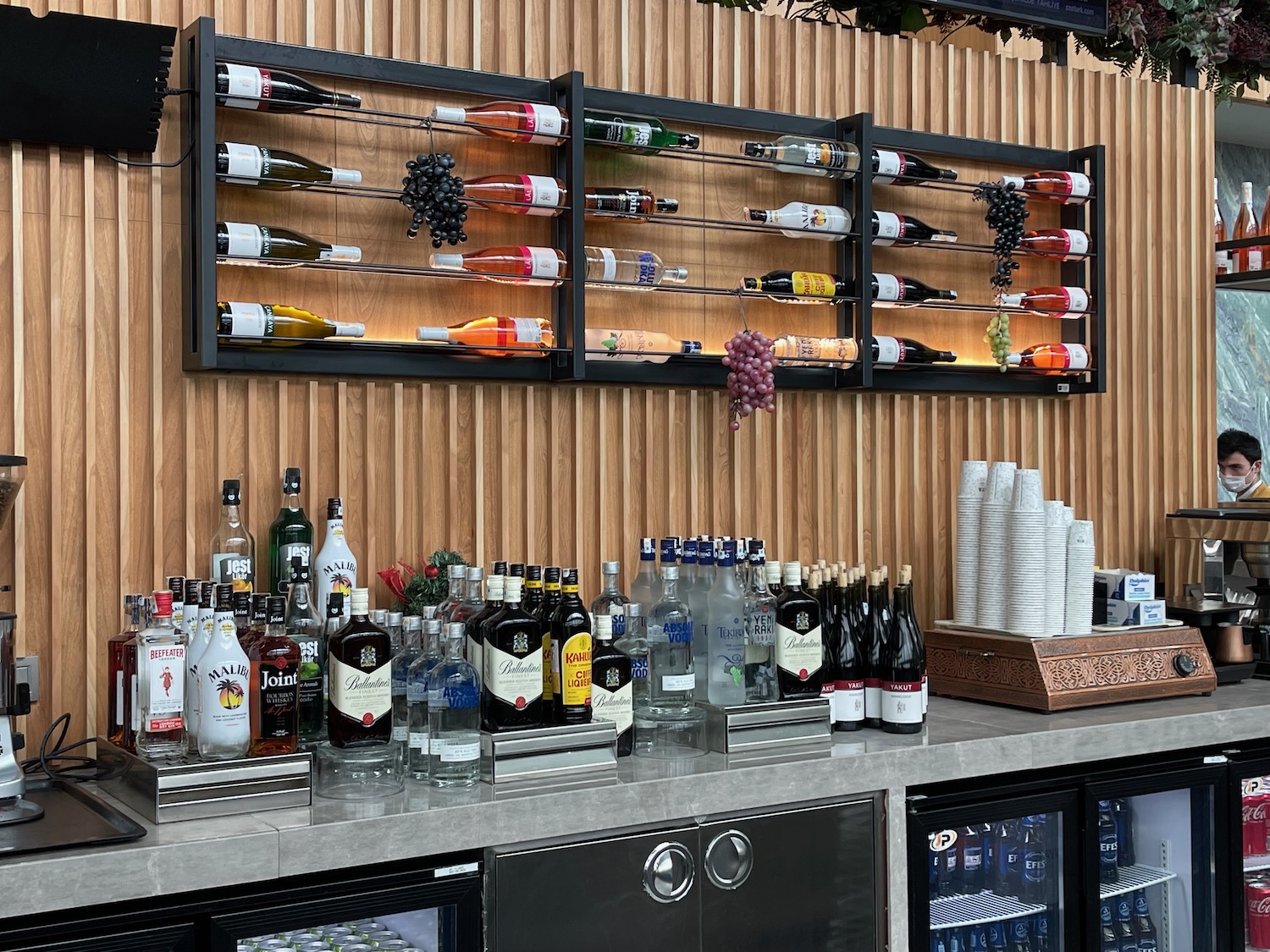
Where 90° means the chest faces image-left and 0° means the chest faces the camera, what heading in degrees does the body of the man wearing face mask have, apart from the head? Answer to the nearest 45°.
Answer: approximately 45°

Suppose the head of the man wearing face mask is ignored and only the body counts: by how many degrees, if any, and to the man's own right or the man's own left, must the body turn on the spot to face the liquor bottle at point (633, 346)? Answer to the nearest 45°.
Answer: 0° — they already face it
